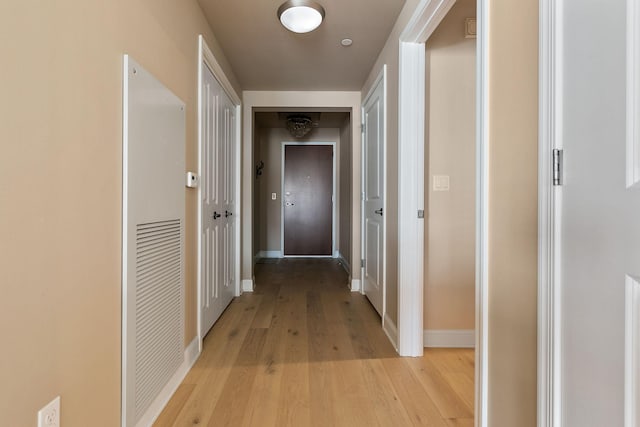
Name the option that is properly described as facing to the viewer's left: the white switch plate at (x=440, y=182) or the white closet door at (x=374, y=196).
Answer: the white closet door

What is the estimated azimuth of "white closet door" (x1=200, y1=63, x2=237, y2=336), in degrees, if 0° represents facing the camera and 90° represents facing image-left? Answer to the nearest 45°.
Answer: approximately 270°

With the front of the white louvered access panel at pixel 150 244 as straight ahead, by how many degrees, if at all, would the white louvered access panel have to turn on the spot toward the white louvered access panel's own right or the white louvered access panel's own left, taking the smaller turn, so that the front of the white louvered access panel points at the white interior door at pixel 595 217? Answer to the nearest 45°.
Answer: approximately 45° to the white louvered access panel's own right

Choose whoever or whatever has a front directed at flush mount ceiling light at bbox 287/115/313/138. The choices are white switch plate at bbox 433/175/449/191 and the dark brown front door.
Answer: the dark brown front door

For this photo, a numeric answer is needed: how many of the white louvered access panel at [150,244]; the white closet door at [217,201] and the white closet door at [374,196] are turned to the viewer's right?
2

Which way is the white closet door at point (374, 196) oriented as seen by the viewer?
to the viewer's left

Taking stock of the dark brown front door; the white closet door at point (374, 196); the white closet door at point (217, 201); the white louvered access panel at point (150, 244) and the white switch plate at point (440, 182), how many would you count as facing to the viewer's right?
2

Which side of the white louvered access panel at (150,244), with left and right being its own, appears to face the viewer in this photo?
right

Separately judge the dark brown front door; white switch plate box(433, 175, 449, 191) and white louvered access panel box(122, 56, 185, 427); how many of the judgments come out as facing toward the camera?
2

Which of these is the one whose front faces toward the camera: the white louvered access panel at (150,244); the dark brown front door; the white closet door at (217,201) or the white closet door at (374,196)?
the dark brown front door

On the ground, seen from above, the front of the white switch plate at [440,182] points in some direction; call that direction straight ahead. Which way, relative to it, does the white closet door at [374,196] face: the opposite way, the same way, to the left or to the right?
to the right

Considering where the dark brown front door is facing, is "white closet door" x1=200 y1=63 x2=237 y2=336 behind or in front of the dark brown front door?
in front
